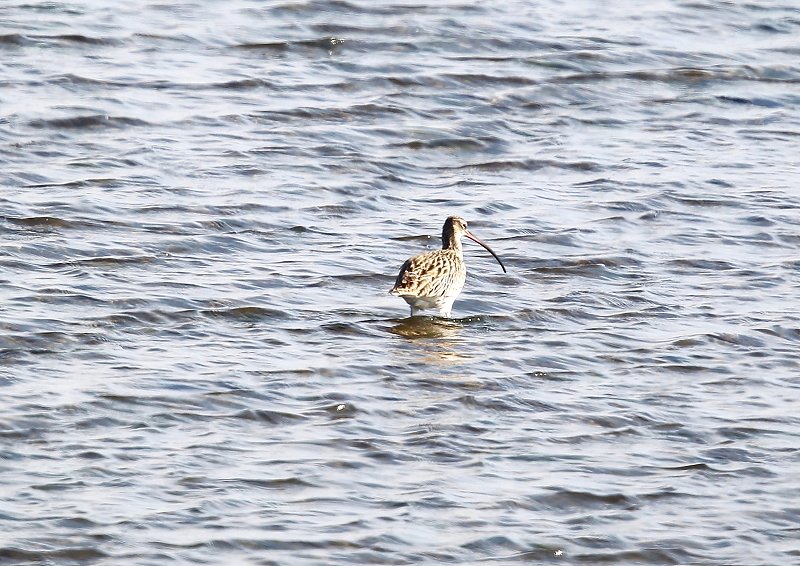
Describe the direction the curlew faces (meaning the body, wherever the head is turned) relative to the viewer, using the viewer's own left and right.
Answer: facing to the right of the viewer
